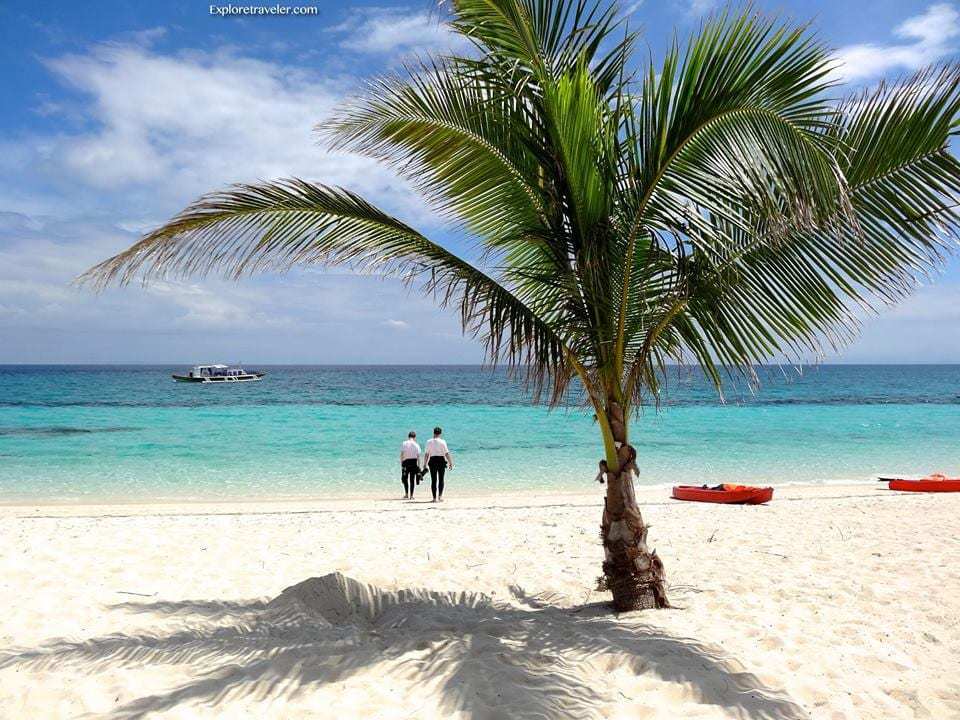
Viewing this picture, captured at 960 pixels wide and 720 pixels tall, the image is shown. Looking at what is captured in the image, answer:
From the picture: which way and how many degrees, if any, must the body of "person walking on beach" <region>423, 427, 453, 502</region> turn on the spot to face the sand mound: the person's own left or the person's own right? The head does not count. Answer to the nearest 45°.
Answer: approximately 180°

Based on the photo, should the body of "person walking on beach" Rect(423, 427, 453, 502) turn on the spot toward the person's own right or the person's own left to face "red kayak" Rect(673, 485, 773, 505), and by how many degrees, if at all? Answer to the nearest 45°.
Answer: approximately 90° to the person's own right

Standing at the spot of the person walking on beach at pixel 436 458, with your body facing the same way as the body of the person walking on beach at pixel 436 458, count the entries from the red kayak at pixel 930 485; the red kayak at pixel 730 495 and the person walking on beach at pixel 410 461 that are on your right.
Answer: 2

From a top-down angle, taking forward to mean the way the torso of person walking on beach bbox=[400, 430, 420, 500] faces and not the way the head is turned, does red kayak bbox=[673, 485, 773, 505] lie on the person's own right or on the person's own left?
on the person's own right

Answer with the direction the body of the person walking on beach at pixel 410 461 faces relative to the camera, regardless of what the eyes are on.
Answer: away from the camera

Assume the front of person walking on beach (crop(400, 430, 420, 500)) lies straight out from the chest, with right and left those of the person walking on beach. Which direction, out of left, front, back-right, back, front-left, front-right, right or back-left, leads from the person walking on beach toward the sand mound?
back

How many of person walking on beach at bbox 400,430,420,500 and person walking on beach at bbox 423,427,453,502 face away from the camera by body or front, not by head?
2

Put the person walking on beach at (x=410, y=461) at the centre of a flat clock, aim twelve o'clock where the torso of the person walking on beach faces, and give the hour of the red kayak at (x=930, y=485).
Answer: The red kayak is roughly at 3 o'clock from the person walking on beach.

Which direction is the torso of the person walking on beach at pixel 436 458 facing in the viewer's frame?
away from the camera
